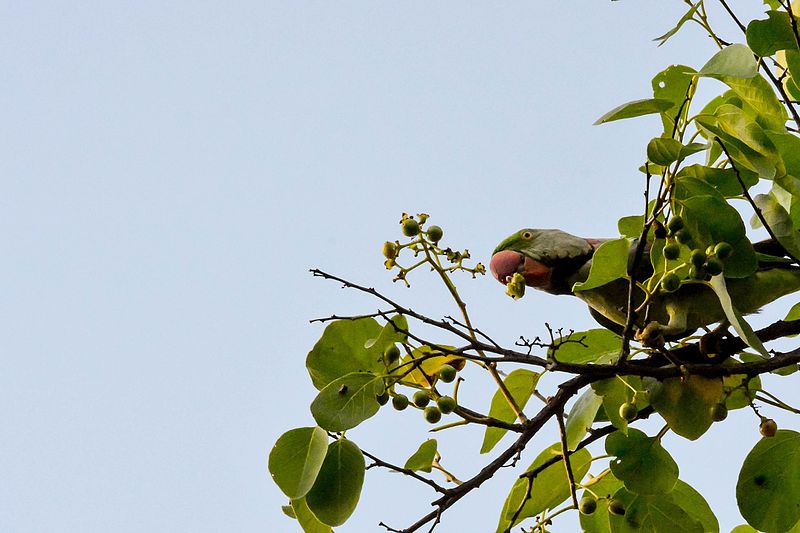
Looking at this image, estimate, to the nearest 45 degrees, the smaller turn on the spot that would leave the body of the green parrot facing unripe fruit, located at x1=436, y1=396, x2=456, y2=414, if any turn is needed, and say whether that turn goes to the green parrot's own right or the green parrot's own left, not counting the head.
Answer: approximately 45° to the green parrot's own left

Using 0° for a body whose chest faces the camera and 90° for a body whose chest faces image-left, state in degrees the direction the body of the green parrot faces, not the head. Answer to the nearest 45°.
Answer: approximately 90°
